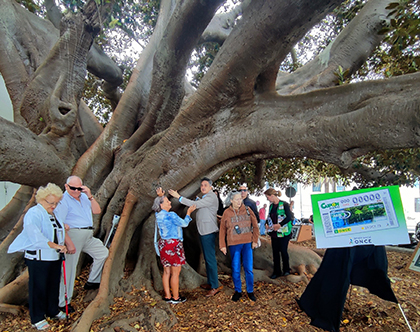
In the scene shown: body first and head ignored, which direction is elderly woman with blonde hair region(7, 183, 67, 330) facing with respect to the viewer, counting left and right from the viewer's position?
facing the viewer and to the right of the viewer

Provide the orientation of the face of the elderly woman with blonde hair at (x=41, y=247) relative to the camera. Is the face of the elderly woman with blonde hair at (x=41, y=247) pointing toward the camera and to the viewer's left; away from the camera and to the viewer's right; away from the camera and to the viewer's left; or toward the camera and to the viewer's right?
toward the camera and to the viewer's right

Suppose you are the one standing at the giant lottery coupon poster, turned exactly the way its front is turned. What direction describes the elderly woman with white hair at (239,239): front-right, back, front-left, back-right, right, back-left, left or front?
right

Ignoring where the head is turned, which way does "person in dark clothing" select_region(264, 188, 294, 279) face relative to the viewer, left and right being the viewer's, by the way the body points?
facing the viewer and to the left of the viewer

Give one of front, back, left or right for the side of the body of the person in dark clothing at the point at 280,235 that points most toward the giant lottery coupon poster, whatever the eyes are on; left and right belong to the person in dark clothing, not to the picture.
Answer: left

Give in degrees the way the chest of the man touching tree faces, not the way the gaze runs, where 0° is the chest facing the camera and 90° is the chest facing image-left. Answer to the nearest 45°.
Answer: approximately 90°

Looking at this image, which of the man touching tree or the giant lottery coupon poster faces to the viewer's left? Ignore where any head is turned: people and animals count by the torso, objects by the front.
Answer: the man touching tree

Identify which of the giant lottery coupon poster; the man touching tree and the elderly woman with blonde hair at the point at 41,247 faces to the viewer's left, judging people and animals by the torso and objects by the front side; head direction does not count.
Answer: the man touching tree

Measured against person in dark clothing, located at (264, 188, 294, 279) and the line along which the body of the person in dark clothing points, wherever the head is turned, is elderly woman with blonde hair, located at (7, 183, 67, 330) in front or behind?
in front

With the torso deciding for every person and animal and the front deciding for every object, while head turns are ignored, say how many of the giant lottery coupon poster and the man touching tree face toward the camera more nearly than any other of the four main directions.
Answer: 1

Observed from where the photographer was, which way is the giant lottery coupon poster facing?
facing the viewer

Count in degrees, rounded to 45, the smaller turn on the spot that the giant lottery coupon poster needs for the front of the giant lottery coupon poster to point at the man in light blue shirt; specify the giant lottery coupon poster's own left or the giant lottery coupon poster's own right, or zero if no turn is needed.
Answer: approximately 90° to the giant lottery coupon poster's own right

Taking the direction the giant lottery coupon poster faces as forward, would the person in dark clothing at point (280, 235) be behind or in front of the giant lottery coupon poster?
behind
